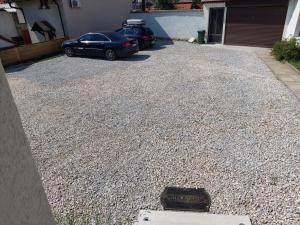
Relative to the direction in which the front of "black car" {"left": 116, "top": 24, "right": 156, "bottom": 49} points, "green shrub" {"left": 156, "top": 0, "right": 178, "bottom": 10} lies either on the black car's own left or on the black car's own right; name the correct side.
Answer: on the black car's own right

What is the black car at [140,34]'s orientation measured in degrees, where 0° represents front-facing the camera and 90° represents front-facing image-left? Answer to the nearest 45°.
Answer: approximately 135°

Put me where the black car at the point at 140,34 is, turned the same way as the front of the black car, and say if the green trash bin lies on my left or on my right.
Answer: on my right

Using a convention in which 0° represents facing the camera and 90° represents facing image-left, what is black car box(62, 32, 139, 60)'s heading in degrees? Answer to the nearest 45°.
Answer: approximately 135°

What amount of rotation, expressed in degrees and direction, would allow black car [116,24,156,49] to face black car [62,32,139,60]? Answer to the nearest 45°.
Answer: approximately 90° to its left

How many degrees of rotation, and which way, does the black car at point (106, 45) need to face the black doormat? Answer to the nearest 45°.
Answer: approximately 135° to its left

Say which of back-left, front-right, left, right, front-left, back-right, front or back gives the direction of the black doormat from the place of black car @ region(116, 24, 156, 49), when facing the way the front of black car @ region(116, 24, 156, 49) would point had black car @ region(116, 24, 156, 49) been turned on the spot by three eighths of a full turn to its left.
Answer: front

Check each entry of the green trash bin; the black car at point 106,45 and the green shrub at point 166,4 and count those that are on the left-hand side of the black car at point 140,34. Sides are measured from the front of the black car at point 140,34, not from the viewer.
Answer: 1

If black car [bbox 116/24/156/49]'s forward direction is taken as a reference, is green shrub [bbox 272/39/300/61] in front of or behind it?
behind

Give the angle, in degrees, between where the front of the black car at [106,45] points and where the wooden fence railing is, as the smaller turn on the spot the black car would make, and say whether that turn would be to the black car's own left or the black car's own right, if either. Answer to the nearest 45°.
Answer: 0° — it already faces it

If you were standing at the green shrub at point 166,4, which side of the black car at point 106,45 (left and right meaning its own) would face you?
right

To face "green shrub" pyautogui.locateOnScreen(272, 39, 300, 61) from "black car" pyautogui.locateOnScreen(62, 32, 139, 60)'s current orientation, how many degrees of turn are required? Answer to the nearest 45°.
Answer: approximately 180°
